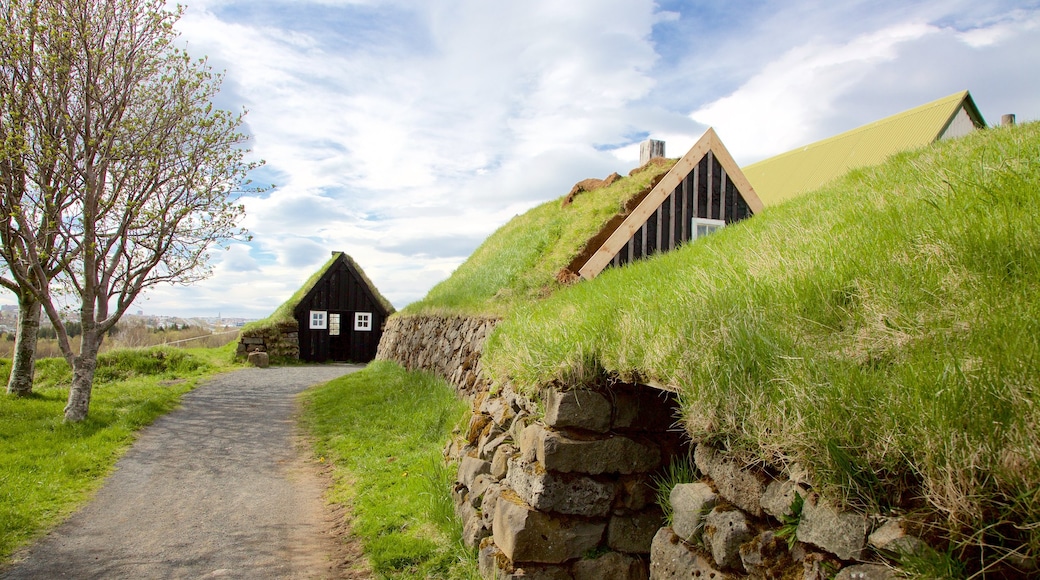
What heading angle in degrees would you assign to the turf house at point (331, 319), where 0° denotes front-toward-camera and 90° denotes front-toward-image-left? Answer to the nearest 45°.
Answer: approximately 0°

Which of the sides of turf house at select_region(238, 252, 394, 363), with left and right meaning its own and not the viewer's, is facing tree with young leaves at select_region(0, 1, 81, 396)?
front

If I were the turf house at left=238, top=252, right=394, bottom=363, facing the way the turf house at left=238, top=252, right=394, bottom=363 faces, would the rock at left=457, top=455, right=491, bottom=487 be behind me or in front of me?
in front

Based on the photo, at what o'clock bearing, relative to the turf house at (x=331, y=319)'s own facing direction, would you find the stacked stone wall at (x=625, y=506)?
The stacked stone wall is roughly at 12 o'clock from the turf house.

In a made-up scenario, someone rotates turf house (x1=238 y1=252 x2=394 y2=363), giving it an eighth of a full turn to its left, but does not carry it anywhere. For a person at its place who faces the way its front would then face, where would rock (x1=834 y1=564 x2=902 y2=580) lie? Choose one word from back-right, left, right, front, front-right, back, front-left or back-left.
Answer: front-right

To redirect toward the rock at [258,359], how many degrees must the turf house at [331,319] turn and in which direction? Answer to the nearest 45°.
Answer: approximately 45° to its right
